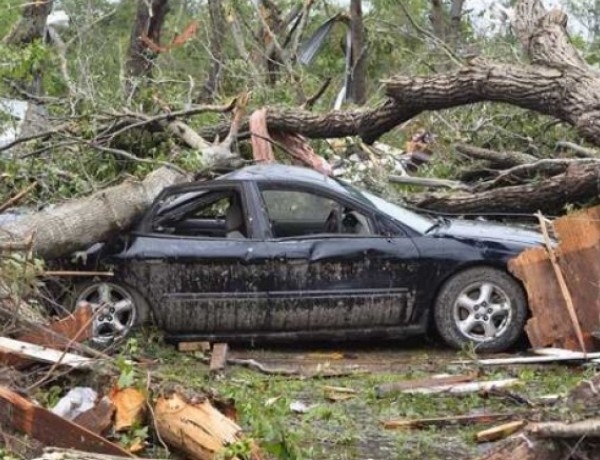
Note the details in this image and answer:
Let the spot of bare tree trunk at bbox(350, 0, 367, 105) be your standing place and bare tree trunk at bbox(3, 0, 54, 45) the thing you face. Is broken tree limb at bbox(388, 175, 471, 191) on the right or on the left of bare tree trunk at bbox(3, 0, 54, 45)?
left

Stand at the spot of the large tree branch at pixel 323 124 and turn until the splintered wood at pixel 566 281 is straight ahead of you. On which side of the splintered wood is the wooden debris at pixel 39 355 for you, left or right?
right

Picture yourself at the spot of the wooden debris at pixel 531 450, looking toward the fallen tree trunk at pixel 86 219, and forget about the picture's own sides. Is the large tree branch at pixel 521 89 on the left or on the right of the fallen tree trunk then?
right

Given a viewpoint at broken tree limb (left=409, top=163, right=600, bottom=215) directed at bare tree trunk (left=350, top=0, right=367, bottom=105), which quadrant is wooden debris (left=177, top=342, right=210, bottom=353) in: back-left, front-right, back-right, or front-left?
back-left

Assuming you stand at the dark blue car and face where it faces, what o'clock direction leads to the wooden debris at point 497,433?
The wooden debris is roughly at 2 o'clock from the dark blue car.

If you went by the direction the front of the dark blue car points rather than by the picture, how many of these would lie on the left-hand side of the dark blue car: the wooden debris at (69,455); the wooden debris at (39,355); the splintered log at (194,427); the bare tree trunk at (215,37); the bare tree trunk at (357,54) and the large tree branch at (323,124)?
3

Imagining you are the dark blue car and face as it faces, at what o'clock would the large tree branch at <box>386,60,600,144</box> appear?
The large tree branch is roughly at 11 o'clock from the dark blue car.

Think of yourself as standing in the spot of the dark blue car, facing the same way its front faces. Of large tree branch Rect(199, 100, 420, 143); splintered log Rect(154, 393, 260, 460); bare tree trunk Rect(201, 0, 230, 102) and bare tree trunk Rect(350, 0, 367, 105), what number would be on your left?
3

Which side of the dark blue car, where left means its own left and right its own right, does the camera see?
right

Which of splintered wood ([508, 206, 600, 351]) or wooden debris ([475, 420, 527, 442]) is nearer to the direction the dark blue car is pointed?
the splintered wood

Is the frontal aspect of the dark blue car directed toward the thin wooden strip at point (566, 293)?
yes
